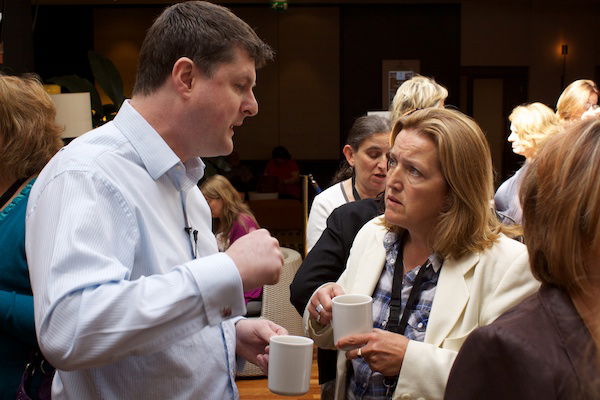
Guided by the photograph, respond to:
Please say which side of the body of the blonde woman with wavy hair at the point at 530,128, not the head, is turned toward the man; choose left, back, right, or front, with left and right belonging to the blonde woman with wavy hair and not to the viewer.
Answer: left

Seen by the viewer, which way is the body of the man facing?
to the viewer's right

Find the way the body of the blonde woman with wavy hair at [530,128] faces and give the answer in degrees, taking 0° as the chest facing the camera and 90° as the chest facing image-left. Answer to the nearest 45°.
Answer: approximately 90°

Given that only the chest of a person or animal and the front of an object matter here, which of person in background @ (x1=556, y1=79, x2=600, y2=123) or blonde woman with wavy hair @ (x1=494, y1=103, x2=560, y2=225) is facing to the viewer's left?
the blonde woman with wavy hair

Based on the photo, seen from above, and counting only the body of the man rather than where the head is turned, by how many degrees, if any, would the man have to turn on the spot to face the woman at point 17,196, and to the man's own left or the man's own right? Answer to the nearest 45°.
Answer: approximately 135° to the man's own left
